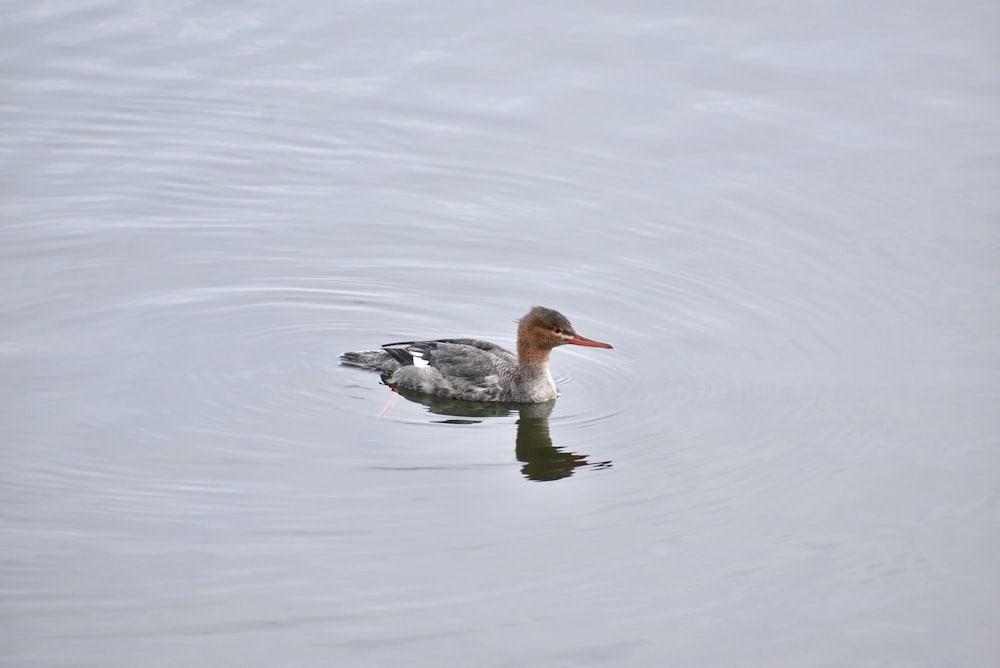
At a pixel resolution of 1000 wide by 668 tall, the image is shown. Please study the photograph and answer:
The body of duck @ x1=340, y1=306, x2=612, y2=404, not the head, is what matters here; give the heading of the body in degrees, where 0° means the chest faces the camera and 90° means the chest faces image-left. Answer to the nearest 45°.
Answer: approximately 270°
